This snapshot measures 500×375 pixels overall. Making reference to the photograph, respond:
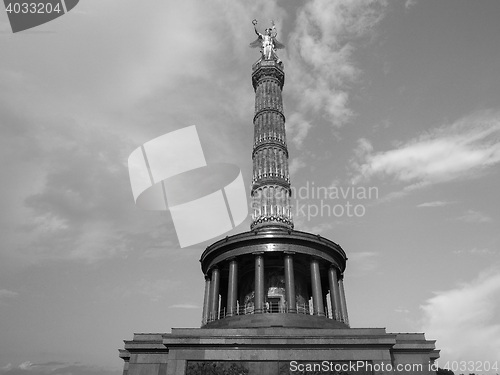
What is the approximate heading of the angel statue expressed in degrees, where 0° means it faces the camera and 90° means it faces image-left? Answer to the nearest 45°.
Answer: approximately 0°
